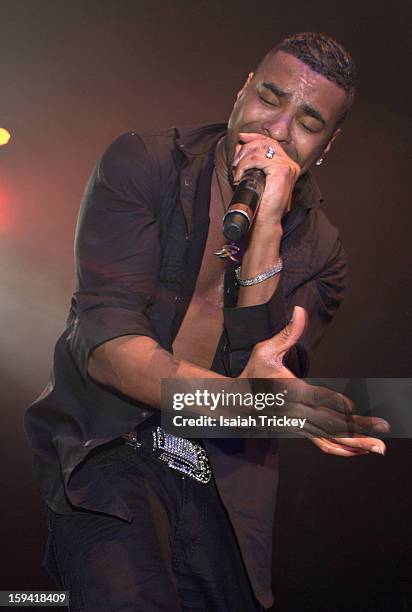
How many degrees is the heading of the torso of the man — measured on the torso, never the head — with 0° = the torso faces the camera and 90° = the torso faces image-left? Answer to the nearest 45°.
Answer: approximately 315°
